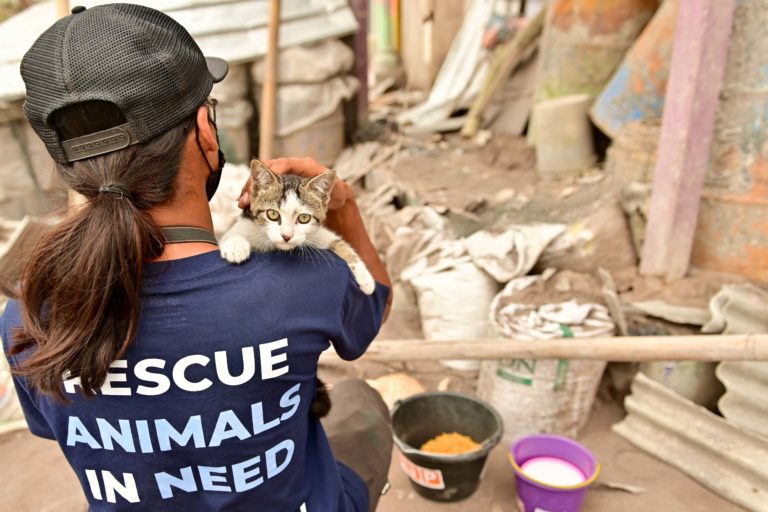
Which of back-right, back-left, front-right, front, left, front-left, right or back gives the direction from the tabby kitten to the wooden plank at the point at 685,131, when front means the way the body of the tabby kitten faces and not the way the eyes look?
back-left

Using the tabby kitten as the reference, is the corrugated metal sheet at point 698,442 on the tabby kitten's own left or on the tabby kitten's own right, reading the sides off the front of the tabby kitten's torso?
on the tabby kitten's own left

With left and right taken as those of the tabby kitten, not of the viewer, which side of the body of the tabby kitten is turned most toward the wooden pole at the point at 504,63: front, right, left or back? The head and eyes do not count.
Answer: back

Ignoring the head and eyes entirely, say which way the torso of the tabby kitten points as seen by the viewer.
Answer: toward the camera

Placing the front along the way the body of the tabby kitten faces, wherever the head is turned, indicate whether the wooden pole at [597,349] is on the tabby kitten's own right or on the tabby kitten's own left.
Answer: on the tabby kitten's own left

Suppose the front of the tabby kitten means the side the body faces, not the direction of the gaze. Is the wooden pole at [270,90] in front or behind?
behind
